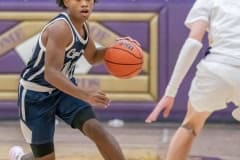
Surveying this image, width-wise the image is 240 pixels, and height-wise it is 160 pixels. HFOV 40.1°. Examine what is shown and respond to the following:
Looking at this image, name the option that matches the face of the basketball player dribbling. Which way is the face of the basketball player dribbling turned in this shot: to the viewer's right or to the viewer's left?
to the viewer's right

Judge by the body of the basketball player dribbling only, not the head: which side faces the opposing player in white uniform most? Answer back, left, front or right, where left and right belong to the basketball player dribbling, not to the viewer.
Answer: front
